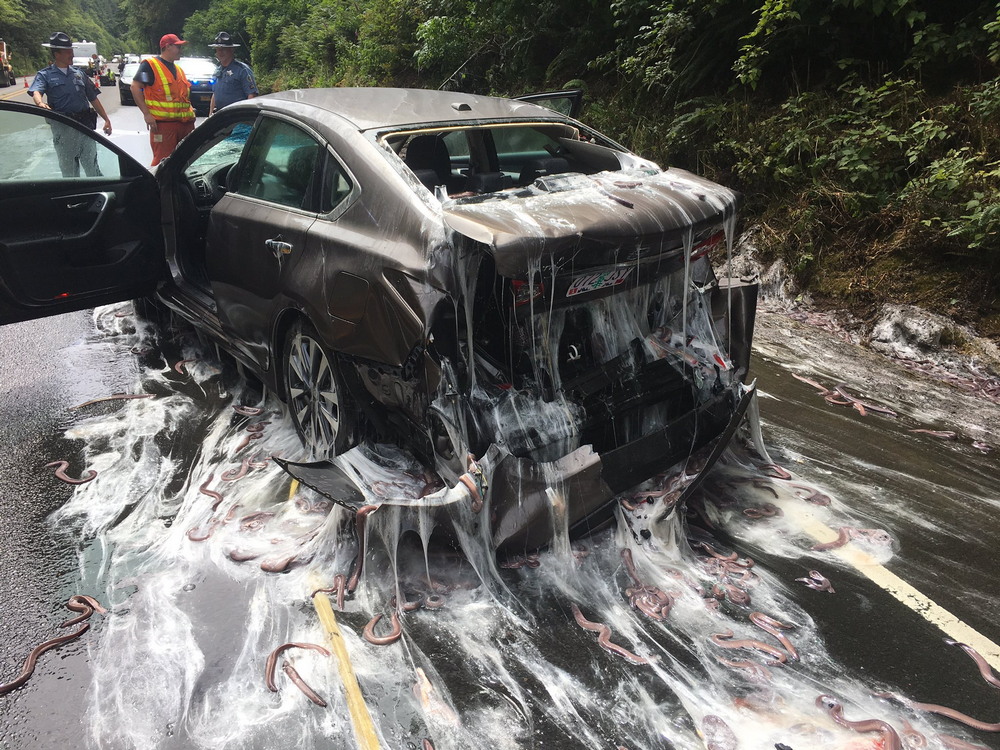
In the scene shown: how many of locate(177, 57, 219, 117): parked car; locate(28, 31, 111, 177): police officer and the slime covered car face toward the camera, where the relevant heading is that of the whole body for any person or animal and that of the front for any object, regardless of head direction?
2

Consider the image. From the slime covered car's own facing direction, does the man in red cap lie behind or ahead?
ahead

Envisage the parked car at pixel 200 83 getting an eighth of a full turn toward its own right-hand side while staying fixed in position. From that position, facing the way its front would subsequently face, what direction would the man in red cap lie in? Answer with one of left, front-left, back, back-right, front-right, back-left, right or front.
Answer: front-left

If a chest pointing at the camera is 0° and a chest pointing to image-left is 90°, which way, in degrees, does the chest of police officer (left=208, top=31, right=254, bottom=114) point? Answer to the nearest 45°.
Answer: approximately 45°

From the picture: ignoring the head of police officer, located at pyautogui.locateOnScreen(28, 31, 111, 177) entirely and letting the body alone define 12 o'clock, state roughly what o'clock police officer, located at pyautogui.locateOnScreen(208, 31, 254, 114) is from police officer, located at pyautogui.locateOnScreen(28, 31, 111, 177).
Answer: police officer, located at pyautogui.locateOnScreen(208, 31, 254, 114) is roughly at 10 o'clock from police officer, located at pyautogui.locateOnScreen(28, 31, 111, 177).

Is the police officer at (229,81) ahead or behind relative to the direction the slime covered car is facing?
ahead

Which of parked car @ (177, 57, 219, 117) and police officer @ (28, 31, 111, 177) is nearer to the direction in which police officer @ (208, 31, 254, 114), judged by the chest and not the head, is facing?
the police officer

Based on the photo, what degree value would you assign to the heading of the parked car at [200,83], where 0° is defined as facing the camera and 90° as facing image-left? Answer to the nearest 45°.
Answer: approximately 0°

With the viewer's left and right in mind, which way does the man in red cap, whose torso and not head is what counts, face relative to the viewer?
facing the viewer and to the right of the viewer

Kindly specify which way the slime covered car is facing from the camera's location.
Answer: facing away from the viewer and to the left of the viewer
